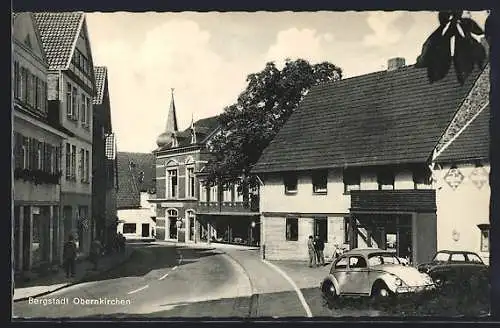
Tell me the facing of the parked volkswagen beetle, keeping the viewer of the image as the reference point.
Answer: facing the viewer and to the right of the viewer

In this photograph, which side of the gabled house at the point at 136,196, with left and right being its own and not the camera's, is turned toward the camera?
front

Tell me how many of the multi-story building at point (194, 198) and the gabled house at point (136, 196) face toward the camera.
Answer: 2

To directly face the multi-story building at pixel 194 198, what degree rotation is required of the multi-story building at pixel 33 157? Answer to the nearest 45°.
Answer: approximately 45° to its left

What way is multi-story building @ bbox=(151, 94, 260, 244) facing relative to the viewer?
toward the camera
